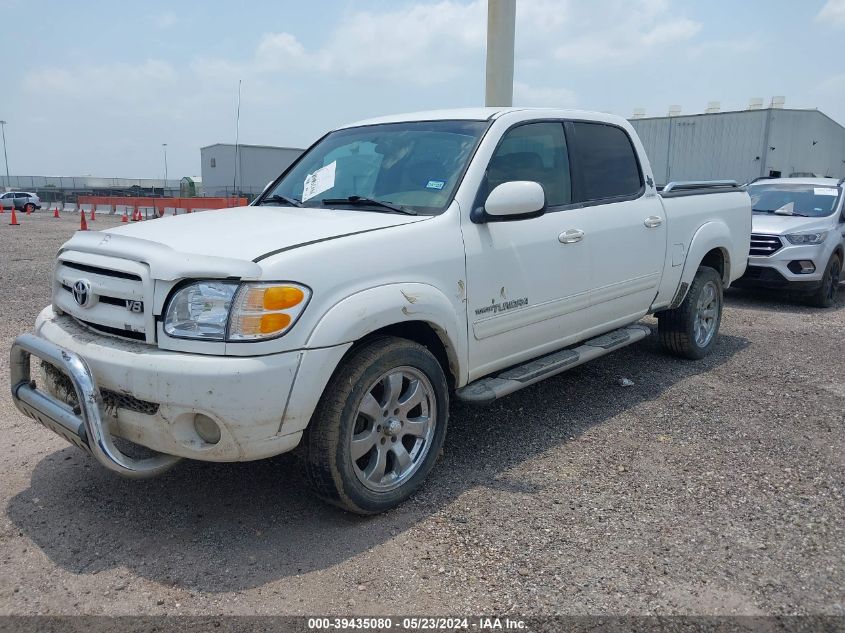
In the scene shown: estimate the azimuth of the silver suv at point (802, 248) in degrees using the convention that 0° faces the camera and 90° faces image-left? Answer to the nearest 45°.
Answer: approximately 45°

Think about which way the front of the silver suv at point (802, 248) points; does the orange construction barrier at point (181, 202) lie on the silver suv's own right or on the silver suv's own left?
on the silver suv's own right

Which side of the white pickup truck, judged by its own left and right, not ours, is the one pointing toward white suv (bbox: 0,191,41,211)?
right

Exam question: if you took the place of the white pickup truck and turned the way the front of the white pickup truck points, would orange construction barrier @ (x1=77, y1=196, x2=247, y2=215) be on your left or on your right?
on your right

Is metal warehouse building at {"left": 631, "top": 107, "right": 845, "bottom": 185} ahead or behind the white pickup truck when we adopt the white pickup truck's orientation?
behind

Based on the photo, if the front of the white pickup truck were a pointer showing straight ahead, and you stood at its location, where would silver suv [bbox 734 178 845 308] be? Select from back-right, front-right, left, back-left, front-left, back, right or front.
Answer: back

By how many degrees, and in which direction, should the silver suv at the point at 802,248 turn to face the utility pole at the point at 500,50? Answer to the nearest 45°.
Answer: approximately 90° to its right

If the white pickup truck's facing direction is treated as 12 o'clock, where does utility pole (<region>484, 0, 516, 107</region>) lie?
The utility pole is roughly at 5 o'clock from the white pickup truck.

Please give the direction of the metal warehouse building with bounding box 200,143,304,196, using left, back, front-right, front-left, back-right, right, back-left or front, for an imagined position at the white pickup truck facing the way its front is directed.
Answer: back-right

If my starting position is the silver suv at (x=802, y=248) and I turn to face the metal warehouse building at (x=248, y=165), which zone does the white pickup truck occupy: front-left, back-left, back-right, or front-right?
back-left

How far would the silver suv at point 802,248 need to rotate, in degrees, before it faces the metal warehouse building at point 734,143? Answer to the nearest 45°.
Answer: approximately 135° to its right

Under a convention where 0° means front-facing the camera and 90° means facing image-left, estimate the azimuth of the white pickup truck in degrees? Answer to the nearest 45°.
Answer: approximately 45°
